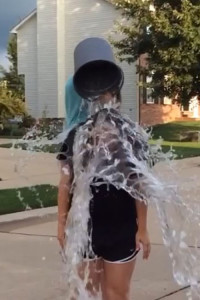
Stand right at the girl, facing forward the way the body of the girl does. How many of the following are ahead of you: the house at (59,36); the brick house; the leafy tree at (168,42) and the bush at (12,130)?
0

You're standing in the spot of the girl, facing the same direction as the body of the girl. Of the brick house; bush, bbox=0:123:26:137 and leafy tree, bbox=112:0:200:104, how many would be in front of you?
0

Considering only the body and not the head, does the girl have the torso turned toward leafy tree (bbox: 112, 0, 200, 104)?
no

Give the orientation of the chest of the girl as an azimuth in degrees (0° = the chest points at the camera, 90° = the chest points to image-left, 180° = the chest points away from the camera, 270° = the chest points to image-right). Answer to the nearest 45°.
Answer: approximately 0°

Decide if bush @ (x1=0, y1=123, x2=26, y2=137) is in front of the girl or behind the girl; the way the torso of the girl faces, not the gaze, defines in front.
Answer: behind

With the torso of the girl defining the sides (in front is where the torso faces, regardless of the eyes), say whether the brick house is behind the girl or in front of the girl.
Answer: behind

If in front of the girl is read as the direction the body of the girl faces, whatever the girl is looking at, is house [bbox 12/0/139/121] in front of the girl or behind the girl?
behind
